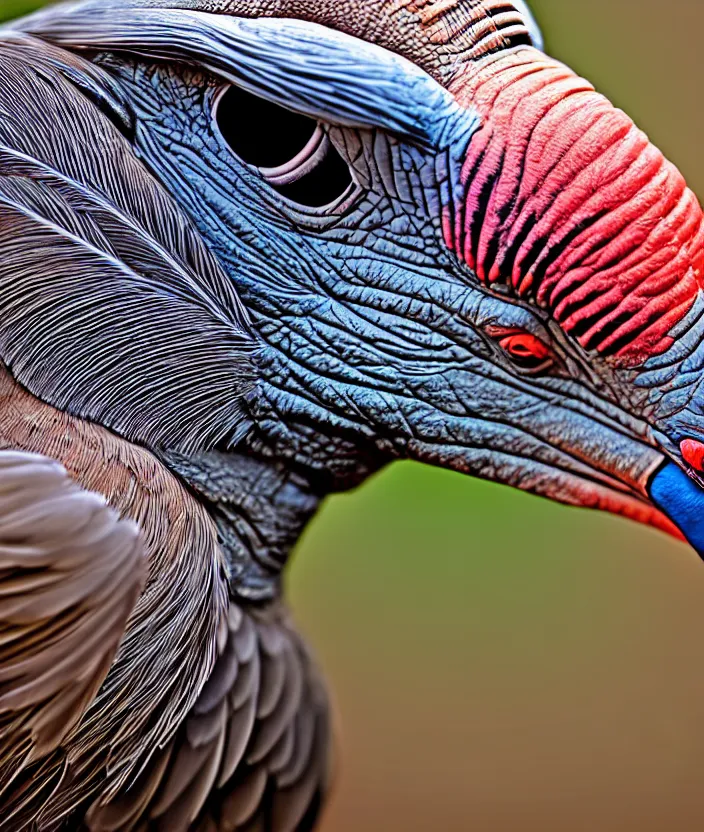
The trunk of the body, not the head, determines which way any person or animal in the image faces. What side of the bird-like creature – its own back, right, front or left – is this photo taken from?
right
